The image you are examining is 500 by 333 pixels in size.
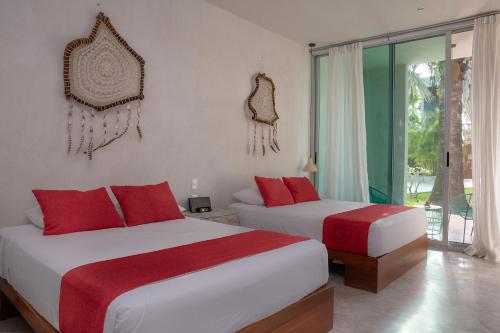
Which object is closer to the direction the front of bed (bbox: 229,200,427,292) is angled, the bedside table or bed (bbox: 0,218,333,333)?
the bed

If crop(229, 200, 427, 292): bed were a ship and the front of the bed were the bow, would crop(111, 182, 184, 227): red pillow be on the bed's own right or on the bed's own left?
on the bed's own right

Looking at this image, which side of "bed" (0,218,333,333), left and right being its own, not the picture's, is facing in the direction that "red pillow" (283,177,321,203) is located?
left

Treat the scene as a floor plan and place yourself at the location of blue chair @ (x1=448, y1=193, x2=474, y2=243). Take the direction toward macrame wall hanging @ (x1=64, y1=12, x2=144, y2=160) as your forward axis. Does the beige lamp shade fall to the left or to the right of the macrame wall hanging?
right

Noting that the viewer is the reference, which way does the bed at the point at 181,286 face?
facing the viewer and to the right of the viewer

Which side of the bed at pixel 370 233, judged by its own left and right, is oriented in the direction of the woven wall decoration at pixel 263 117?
back

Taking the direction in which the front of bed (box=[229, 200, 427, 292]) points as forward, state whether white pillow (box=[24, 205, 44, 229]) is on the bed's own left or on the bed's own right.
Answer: on the bed's own right

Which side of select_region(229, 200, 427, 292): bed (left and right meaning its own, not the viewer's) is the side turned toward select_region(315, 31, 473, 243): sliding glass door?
left

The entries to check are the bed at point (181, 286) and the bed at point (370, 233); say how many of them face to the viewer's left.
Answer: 0

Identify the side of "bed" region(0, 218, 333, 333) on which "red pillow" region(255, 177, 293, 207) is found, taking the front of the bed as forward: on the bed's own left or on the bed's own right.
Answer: on the bed's own left

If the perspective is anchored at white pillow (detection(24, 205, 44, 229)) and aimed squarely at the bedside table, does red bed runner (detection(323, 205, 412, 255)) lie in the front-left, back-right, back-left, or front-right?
front-right

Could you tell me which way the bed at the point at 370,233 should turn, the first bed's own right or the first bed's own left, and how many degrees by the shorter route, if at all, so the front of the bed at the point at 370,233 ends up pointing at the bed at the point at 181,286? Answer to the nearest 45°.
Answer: approximately 90° to the first bed's own right

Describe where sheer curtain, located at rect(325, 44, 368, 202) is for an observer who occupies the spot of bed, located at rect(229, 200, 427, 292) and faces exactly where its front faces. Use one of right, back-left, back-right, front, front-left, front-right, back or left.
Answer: back-left
